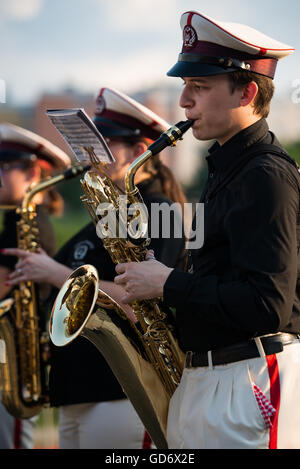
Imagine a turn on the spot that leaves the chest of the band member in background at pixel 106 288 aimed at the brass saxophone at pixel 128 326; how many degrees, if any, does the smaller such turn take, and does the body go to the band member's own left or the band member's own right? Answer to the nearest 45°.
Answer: approximately 90° to the band member's own left

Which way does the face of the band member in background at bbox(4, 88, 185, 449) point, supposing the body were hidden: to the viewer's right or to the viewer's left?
to the viewer's left

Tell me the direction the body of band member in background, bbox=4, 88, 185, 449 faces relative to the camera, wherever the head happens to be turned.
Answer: to the viewer's left

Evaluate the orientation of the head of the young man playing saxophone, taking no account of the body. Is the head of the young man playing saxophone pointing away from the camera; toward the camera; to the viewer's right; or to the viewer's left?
to the viewer's left
